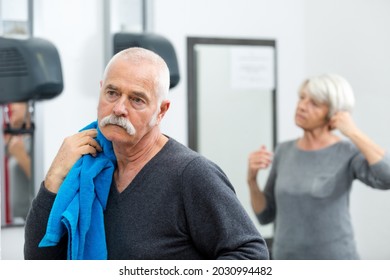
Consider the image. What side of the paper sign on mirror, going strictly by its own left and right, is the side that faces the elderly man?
front

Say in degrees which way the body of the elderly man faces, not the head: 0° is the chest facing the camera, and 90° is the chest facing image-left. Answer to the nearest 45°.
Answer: approximately 45°

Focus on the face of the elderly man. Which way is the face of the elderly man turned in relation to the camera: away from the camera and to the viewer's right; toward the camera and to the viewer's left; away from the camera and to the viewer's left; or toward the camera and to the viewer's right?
toward the camera and to the viewer's left

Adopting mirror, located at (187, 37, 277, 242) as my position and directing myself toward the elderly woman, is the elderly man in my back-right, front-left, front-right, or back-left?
front-right

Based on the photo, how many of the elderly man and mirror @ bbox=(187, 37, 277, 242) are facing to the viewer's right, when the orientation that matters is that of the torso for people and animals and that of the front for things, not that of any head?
0

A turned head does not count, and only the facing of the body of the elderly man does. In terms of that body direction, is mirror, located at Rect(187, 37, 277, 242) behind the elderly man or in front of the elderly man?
behind

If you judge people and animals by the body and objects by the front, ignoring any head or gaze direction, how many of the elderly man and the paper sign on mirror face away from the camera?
0

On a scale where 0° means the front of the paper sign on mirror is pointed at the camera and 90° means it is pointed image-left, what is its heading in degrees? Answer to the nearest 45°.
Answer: approximately 0°

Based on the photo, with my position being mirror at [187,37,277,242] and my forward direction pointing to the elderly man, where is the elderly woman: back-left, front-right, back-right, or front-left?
front-left

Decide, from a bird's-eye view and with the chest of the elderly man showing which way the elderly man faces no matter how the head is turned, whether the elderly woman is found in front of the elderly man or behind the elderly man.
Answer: behind

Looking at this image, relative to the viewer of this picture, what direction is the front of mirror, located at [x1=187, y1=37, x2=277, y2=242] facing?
facing the viewer

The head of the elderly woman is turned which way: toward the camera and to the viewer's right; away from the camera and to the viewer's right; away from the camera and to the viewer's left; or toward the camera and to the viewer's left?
toward the camera and to the viewer's left

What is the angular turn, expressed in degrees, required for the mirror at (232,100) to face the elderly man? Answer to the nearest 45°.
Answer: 0° — it already faces them
